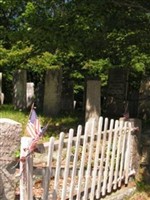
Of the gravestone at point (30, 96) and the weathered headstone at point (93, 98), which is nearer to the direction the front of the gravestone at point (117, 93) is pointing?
the weathered headstone

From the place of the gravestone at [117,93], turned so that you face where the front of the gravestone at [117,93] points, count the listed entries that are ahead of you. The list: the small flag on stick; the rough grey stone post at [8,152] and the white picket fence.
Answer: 3

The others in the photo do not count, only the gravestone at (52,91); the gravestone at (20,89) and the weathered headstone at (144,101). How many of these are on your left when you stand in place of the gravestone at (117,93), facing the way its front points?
1

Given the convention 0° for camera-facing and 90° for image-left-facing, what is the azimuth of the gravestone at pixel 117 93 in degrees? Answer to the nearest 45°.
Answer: approximately 0°

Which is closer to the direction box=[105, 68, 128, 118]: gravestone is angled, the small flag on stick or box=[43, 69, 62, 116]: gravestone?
the small flag on stick

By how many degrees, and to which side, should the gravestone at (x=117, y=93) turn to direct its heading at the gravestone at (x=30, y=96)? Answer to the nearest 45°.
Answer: approximately 135° to its right

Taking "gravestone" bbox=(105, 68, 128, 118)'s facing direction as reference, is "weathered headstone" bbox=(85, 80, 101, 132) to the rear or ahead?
ahead

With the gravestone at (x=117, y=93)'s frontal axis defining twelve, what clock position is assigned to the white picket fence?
The white picket fence is roughly at 12 o'clock from the gravestone.

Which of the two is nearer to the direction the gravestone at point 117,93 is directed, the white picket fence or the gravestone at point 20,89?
the white picket fence

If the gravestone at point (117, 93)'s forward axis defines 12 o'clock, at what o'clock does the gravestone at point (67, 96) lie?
the gravestone at point (67, 96) is roughly at 4 o'clock from the gravestone at point (117, 93).

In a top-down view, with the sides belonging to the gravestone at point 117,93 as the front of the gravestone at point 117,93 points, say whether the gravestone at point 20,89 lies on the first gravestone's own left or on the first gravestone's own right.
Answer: on the first gravestone's own right

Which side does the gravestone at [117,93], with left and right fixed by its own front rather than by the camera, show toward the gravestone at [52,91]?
right

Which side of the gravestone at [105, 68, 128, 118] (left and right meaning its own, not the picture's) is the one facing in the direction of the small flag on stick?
front

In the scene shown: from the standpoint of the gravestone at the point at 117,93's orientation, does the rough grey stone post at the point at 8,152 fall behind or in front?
in front
